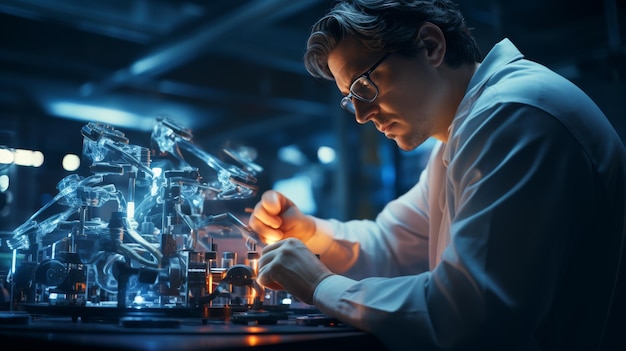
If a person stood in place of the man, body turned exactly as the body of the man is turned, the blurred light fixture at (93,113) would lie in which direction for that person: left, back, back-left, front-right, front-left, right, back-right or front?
front-right

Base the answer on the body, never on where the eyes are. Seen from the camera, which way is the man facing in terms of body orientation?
to the viewer's left

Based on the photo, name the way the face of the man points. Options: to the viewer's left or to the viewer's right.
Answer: to the viewer's left
